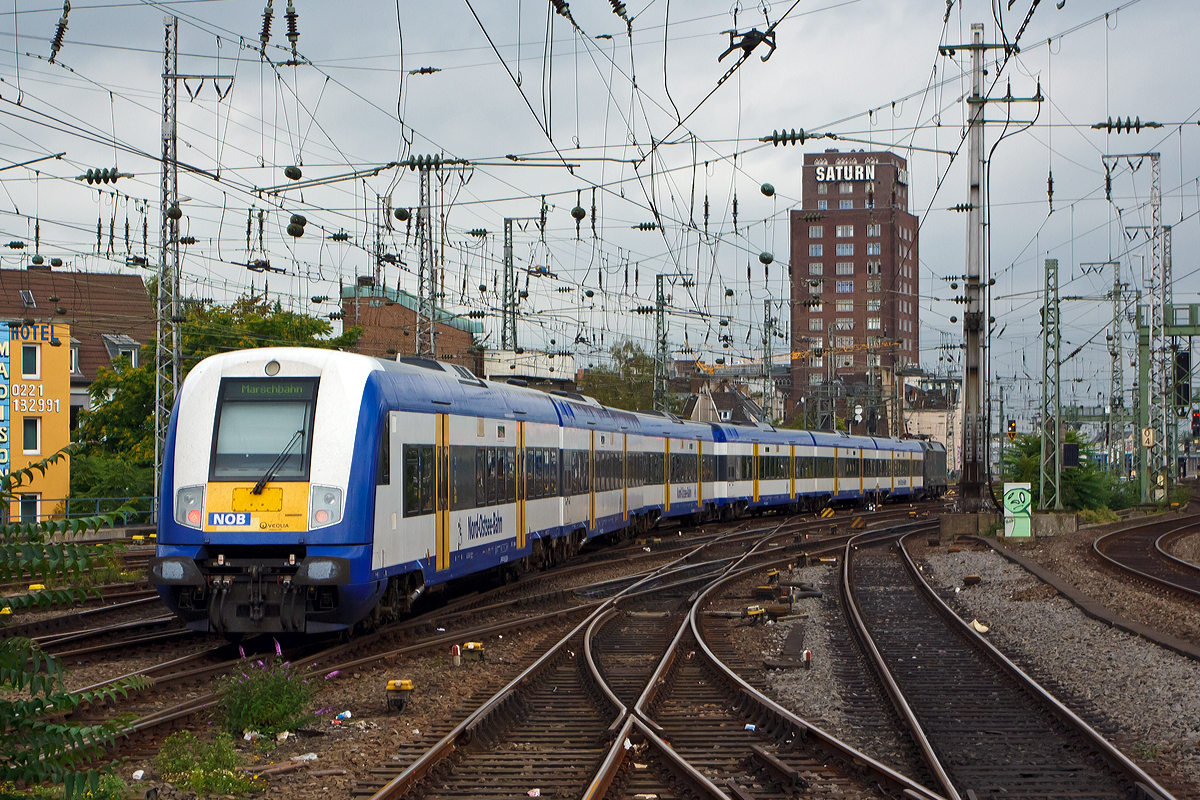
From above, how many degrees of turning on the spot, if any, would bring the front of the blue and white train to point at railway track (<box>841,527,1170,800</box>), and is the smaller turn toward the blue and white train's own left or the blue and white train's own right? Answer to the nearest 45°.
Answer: approximately 90° to the blue and white train's own left

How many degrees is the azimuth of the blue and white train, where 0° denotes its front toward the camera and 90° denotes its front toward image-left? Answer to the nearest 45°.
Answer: approximately 45°

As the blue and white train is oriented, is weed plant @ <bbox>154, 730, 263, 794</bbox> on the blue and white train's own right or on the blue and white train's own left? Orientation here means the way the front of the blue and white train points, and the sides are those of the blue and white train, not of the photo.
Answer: on the blue and white train's own left

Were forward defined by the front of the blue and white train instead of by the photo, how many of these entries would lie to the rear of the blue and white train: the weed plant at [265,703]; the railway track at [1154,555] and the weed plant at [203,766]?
1

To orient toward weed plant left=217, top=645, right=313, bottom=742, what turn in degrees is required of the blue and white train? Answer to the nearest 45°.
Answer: approximately 45° to its left

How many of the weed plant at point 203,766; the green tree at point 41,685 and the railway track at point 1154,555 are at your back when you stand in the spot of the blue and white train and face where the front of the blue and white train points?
1

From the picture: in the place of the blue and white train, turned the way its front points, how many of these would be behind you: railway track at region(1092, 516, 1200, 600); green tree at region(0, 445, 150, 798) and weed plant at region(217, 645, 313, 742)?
0

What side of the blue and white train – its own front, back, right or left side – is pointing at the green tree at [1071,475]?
back
